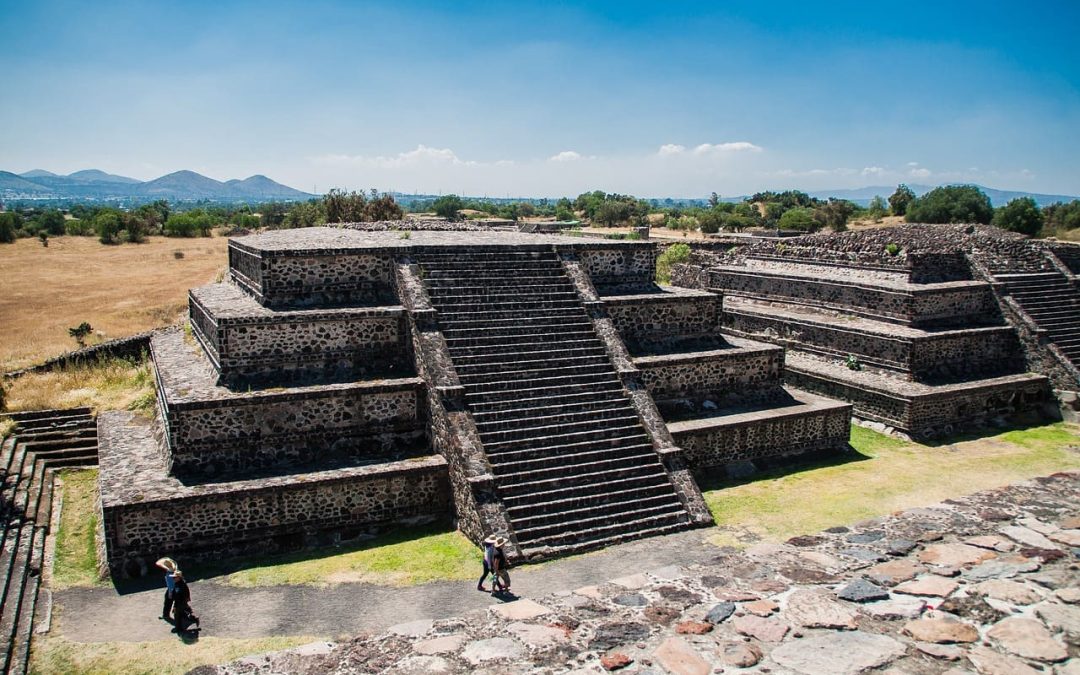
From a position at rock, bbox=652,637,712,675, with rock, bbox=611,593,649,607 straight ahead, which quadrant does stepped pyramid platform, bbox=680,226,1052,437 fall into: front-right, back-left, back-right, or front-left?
front-right

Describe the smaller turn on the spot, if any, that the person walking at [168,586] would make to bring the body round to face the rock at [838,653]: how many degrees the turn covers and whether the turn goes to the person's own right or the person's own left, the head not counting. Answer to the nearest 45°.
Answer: approximately 135° to the person's own left

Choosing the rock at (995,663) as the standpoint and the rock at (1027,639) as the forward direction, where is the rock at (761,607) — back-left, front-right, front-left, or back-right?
back-left

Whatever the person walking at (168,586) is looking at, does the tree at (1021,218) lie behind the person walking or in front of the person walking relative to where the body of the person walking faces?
behind

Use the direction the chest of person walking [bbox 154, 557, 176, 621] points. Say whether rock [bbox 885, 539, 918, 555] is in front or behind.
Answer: behind
